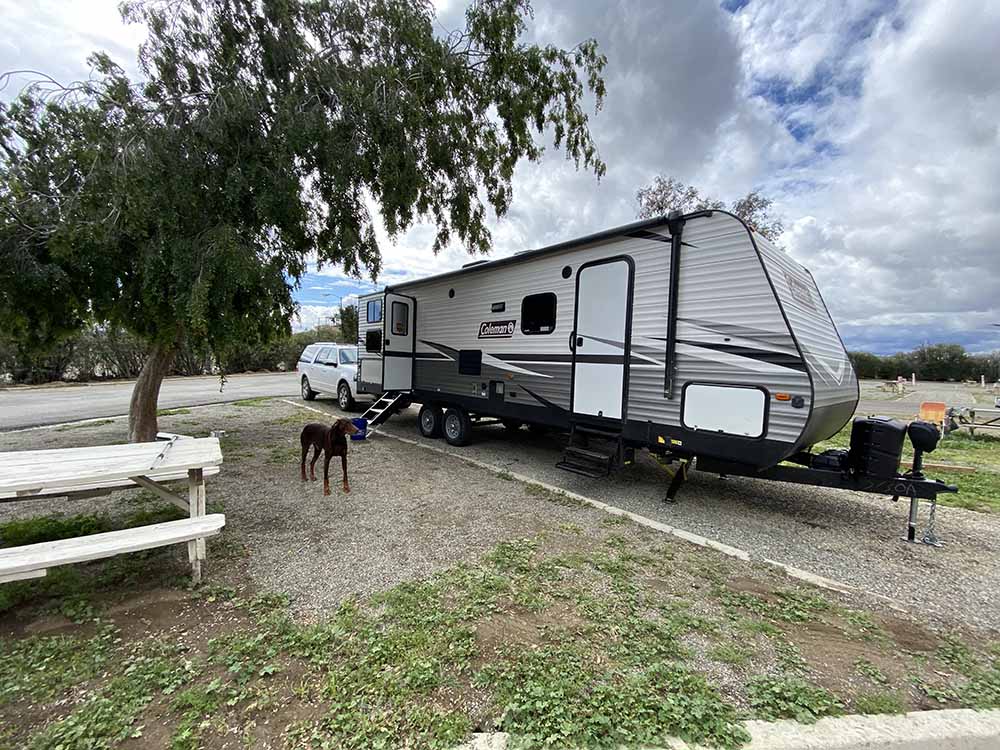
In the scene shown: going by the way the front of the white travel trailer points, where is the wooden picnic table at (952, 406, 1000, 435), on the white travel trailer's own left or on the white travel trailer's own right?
on the white travel trailer's own left

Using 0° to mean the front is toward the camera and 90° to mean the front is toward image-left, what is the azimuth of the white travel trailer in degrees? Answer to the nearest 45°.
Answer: approximately 315°

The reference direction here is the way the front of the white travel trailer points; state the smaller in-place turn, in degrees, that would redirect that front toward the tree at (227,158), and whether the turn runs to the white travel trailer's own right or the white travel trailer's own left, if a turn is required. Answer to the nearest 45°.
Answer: approximately 135° to the white travel trailer's own right

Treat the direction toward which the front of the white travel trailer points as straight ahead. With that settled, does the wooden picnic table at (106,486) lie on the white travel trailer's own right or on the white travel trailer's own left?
on the white travel trailer's own right

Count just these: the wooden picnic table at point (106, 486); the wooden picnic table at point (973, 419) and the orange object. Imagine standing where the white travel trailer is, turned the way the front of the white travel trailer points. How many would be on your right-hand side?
1

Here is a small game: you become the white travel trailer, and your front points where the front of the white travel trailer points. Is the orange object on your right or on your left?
on your left
